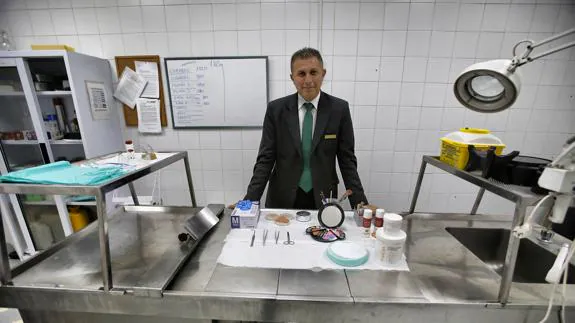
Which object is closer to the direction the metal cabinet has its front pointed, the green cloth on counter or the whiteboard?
the green cloth on counter

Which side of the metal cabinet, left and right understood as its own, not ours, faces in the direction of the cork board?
left

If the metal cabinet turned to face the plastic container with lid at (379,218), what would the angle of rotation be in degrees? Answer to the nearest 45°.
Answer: approximately 45° to its left

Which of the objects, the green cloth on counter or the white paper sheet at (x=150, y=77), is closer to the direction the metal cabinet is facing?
the green cloth on counter

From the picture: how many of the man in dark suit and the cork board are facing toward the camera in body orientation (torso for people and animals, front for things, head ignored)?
2

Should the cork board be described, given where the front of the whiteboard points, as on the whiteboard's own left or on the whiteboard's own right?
on the whiteboard's own right

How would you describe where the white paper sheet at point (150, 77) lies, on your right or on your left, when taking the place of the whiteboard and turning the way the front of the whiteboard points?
on your right

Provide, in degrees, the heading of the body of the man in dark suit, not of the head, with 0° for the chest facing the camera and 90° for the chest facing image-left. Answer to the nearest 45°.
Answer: approximately 0°
